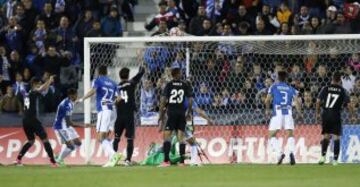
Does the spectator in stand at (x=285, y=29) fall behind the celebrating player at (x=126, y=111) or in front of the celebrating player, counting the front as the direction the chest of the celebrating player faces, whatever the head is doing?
in front

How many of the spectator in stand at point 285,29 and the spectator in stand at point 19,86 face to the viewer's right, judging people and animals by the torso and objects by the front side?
0

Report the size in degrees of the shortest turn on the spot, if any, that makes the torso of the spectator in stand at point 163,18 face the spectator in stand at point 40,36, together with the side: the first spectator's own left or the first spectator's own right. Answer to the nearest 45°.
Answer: approximately 90° to the first spectator's own right

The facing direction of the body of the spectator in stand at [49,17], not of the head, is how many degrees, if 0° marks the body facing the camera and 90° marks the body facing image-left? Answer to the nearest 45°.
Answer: approximately 0°

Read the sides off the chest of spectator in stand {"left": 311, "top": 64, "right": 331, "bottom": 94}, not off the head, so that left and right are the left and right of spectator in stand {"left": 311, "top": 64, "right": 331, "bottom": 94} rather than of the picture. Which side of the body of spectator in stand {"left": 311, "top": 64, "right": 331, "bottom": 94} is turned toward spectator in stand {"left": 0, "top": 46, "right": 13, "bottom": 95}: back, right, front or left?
right

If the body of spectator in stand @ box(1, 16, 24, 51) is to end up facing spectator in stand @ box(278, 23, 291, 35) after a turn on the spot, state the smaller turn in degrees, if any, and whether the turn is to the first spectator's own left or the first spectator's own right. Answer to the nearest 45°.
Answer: approximately 45° to the first spectator's own left

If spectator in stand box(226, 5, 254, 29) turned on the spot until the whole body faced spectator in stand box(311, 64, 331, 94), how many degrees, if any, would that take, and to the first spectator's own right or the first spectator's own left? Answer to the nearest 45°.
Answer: approximately 45° to the first spectator's own left

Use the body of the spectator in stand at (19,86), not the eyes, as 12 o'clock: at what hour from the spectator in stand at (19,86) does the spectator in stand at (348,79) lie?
the spectator in stand at (348,79) is roughly at 10 o'clock from the spectator in stand at (19,86).
